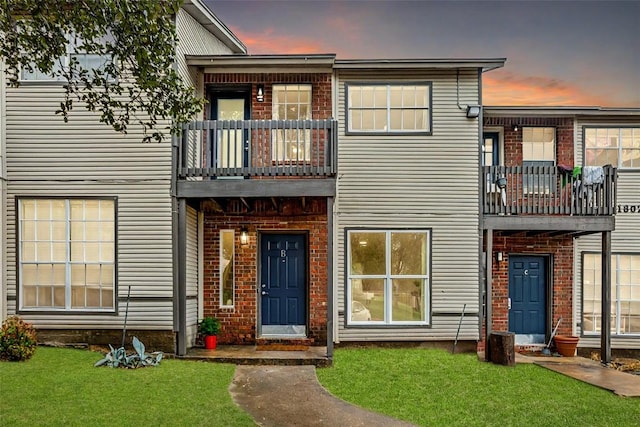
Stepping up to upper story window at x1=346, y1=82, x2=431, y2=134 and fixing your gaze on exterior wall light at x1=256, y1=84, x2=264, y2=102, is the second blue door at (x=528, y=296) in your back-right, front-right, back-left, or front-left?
back-right

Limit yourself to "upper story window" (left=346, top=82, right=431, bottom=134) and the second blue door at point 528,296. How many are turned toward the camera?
2

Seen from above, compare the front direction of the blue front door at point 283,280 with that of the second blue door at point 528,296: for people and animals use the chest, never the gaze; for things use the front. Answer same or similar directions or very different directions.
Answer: same or similar directions

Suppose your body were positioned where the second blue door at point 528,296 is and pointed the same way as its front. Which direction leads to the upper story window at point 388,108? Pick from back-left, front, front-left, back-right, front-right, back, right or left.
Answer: front-right

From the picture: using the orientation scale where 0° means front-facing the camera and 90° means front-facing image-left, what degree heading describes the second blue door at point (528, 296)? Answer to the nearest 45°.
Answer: approximately 0°

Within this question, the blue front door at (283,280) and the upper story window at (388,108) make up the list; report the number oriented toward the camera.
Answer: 2

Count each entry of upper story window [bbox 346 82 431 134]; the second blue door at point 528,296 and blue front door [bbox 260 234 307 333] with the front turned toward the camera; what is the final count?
3

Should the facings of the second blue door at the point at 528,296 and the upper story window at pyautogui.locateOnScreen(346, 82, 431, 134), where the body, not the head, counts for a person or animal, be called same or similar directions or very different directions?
same or similar directions

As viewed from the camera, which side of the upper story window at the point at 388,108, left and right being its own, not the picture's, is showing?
front

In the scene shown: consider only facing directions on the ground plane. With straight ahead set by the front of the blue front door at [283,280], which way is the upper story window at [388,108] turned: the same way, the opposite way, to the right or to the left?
the same way

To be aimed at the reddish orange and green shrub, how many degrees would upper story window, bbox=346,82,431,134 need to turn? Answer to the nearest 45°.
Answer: approximately 45° to its right
